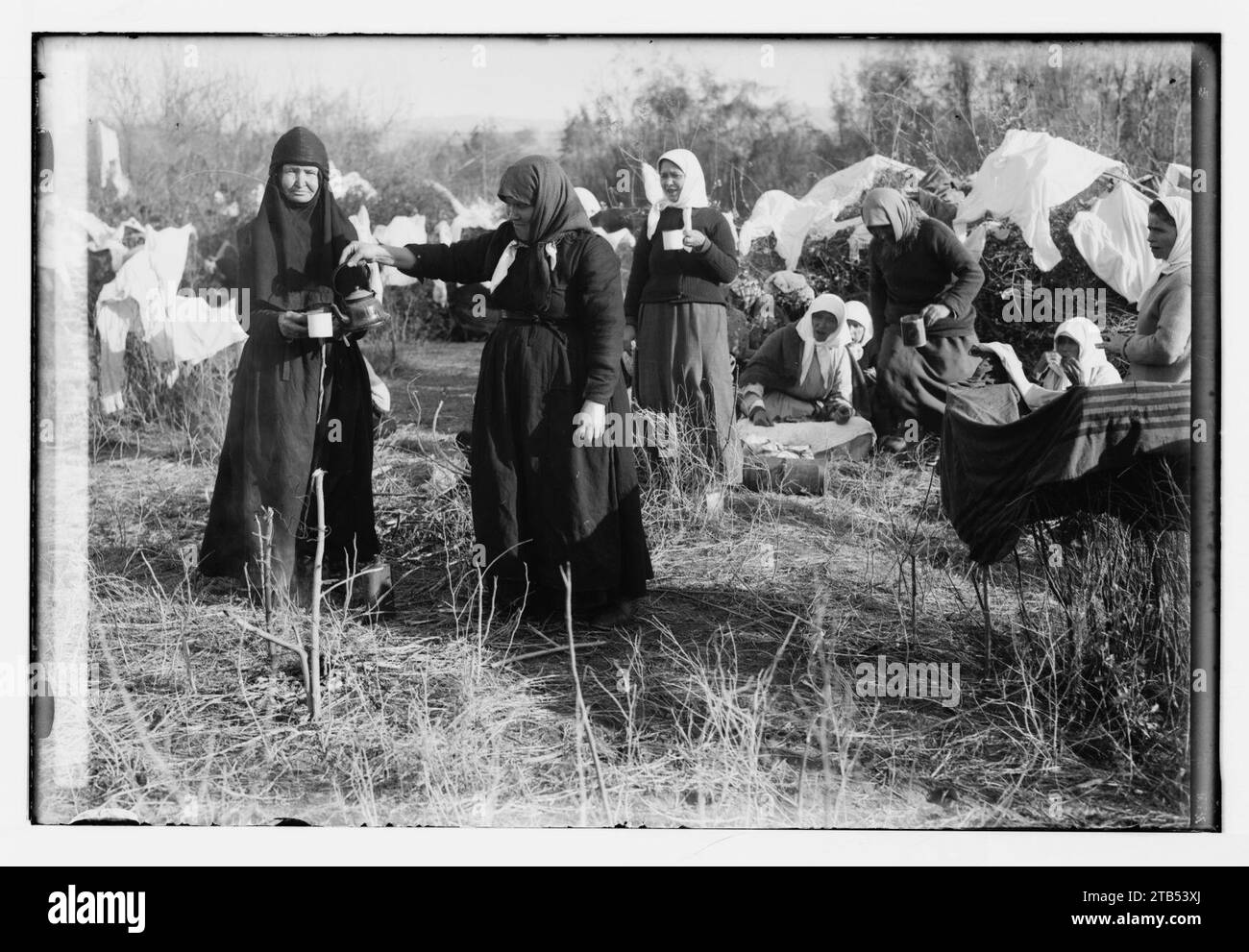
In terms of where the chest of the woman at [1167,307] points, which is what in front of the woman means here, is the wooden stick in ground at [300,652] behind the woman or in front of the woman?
in front

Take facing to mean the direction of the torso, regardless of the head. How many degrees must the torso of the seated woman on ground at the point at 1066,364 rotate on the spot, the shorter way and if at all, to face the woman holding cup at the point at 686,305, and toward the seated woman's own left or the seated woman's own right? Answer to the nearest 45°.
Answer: approximately 45° to the seated woman's own right

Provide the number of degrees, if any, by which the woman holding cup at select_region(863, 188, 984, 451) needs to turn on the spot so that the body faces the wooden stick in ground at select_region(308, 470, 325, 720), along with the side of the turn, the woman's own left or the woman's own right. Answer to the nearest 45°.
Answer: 0° — they already face it

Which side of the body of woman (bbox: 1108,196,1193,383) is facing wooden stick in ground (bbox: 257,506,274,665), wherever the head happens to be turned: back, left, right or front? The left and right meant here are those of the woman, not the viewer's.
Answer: front

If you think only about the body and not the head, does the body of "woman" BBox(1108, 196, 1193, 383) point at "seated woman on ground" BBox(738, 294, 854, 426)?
yes

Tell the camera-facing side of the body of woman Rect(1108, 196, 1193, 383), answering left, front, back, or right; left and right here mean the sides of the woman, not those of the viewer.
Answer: left

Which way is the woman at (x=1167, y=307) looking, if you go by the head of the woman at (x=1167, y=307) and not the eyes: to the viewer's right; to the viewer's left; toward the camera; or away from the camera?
to the viewer's left

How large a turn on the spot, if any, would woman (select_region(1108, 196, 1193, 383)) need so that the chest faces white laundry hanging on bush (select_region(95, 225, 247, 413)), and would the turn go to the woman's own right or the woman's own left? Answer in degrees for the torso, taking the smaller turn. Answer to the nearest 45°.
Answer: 0° — they already face it

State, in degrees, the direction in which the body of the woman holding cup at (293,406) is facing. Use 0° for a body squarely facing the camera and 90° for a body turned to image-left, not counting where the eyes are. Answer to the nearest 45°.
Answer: approximately 0°
